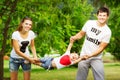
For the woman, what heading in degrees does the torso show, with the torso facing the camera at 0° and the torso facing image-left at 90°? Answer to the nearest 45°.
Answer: approximately 315°
